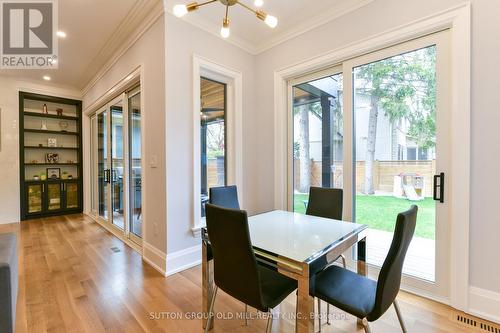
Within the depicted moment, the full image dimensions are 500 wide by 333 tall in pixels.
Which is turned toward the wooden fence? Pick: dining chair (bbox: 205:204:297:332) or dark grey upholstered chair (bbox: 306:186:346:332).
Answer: the dining chair

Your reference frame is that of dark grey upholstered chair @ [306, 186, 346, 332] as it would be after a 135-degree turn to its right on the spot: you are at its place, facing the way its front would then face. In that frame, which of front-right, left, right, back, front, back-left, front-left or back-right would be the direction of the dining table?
back

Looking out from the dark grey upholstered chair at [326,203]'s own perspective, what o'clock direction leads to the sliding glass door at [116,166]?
The sliding glass door is roughly at 2 o'clock from the dark grey upholstered chair.

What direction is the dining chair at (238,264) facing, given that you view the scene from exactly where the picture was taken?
facing away from the viewer and to the right of the viewer

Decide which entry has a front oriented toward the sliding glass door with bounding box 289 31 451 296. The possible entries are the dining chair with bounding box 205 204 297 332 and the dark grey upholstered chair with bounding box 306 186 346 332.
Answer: the dining chair

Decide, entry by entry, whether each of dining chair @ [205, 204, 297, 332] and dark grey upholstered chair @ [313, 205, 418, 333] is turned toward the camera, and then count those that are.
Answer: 0

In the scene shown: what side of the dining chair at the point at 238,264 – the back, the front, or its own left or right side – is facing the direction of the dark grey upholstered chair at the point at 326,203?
front

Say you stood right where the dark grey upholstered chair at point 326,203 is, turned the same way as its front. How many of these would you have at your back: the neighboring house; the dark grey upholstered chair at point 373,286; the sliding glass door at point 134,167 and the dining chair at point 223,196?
1

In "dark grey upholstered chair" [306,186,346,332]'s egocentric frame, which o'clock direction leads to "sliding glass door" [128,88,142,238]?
The sliding glass door is roughly at 2 o'clock from the dark grey upholstered chair.

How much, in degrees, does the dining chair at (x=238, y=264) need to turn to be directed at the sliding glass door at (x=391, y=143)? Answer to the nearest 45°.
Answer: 0° — it already faces it

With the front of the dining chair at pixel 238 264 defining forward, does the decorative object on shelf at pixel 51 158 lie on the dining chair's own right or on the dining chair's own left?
on the dining chair's own left

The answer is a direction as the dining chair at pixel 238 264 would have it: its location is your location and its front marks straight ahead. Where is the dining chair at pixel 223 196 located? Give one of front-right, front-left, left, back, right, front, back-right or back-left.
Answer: front-left

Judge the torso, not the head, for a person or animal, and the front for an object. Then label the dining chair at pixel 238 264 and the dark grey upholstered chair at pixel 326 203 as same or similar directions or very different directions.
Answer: very different directions

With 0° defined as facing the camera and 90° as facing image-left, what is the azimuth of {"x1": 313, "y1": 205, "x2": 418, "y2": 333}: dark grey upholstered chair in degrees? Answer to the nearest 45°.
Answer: approximately 135°
